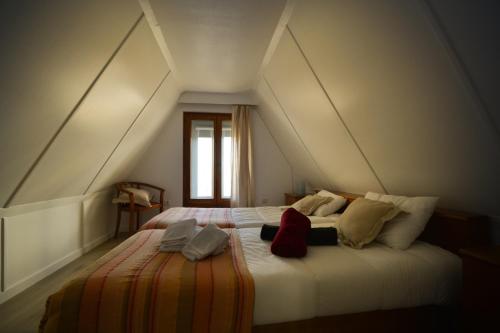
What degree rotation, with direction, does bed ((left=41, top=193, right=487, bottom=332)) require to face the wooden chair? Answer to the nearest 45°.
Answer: approximately 45° to its right

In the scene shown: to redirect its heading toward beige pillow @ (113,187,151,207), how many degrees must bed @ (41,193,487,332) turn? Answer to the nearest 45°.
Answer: approximately 45° to its right

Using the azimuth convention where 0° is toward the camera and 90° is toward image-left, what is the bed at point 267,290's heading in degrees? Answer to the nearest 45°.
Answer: approximately 90°
